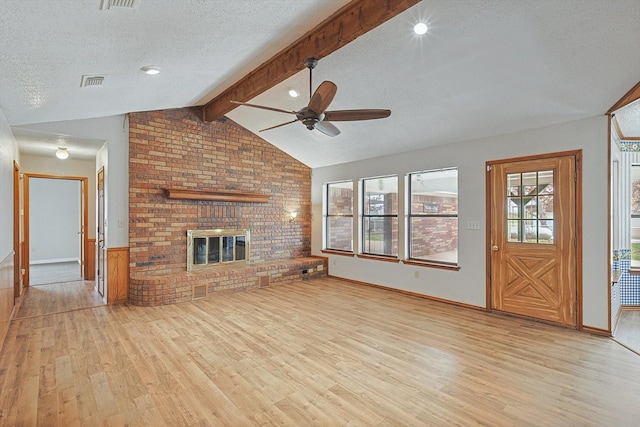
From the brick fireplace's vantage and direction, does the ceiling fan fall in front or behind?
in front

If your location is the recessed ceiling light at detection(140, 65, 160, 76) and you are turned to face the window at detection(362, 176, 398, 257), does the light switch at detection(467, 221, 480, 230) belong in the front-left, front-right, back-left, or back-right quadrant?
front-right

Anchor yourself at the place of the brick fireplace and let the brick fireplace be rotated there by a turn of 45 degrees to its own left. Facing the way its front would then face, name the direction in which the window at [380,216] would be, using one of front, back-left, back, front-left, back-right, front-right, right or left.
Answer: front

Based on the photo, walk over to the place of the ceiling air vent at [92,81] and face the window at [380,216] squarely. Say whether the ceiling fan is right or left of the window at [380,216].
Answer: right
